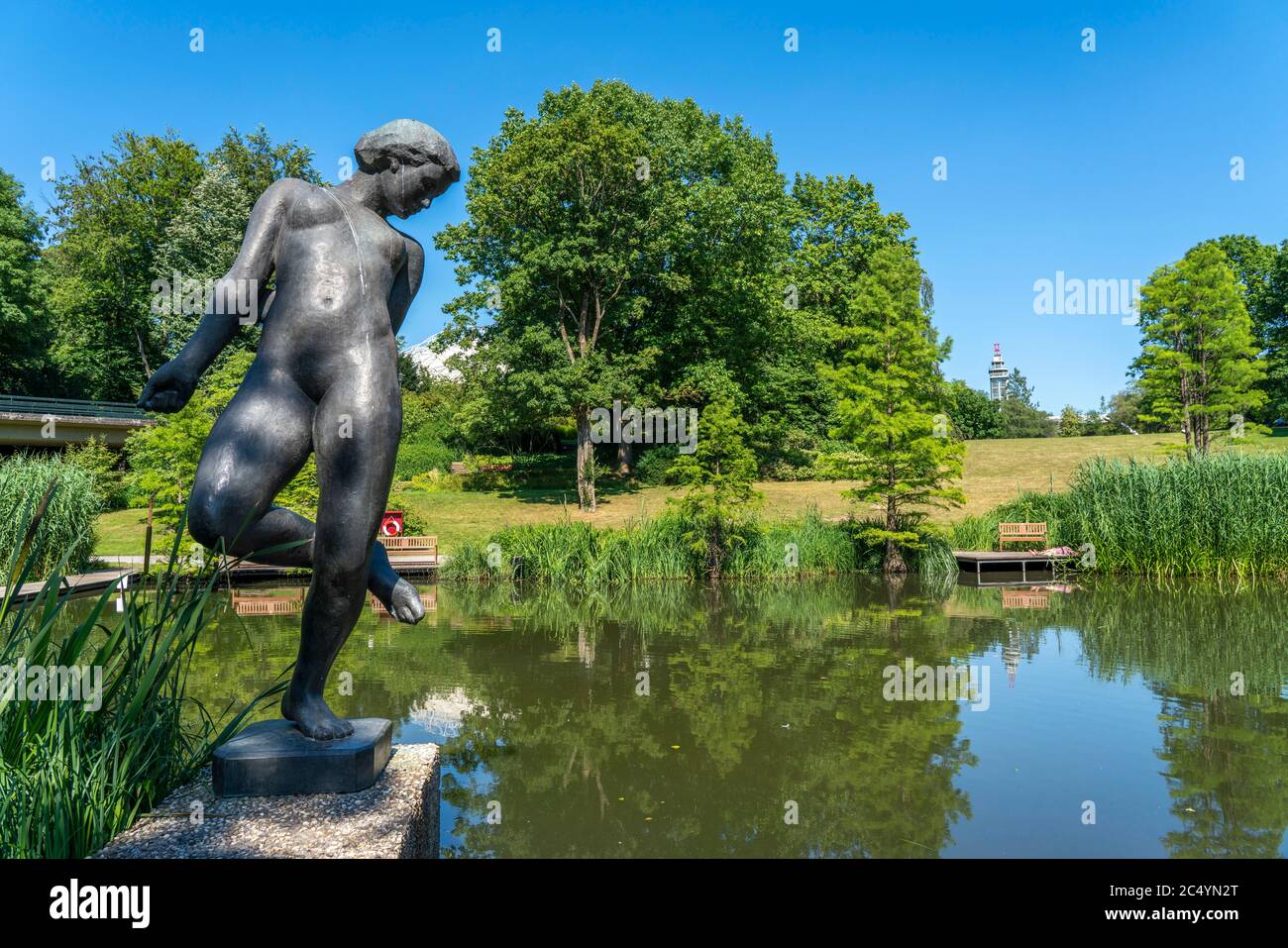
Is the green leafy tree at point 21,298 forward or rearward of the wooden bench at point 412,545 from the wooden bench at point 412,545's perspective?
rearward

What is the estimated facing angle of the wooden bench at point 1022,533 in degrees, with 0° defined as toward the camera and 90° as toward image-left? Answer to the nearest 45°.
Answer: approximately 0°

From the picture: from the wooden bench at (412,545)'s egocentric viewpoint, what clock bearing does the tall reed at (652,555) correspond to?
The tall reed is roughly at 10 o'clock from the wooden bench.

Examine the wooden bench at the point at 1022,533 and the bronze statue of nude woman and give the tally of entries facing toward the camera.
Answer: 2

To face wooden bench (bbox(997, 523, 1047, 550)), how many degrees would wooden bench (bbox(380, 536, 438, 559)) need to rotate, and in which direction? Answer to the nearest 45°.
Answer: approximately 90° to its left

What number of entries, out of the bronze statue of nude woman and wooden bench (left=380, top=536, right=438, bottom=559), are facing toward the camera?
2

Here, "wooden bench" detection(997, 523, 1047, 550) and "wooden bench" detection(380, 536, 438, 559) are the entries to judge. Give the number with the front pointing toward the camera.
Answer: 2
